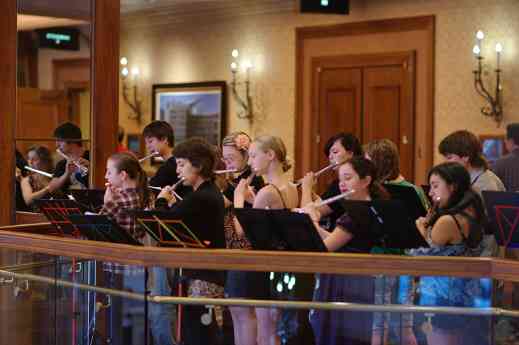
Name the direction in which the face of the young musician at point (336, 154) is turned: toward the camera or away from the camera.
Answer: toward the camera

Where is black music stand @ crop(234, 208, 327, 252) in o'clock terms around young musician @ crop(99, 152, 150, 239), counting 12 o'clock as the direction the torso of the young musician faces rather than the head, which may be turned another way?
The black music stand is roughly at 8 o'clock from the young musician.

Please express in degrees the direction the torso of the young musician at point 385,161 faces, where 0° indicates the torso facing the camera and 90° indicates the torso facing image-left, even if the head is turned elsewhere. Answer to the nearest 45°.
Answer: approximately 90°

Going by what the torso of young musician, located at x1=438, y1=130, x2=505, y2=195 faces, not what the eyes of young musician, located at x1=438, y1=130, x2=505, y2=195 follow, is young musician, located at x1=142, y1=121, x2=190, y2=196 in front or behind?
in front

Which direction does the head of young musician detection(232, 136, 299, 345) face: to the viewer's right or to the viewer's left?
to the viewer's left

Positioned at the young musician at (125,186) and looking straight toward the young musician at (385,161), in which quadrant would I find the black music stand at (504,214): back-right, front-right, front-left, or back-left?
front-right

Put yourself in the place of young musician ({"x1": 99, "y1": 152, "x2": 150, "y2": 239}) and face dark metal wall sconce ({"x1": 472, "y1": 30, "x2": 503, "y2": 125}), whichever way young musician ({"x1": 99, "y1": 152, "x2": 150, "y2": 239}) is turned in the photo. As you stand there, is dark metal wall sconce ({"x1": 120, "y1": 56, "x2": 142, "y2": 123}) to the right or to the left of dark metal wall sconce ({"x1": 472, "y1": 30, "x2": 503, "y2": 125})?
left

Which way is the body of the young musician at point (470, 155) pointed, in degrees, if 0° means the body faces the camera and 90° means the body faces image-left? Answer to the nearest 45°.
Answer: approximately 90°
